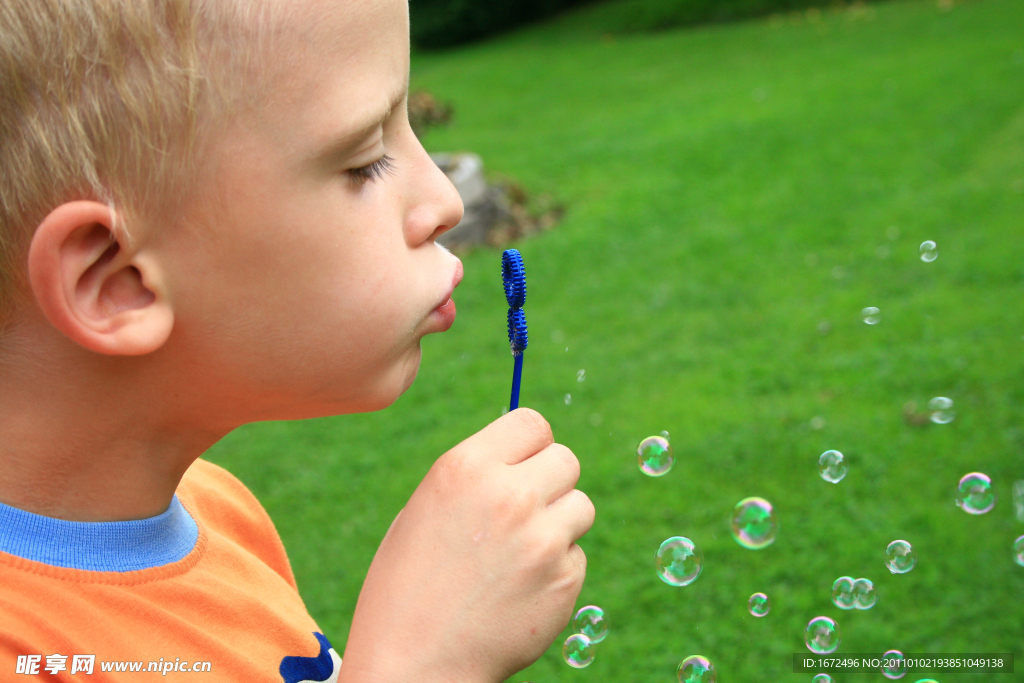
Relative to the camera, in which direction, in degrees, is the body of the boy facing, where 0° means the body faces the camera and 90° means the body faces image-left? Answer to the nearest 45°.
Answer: approximately 270°

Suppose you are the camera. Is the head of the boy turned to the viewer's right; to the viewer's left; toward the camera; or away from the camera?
to the viewer's right

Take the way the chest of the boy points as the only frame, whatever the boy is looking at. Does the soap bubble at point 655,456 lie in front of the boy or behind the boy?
in front
